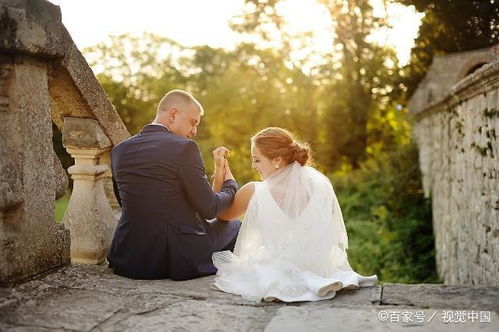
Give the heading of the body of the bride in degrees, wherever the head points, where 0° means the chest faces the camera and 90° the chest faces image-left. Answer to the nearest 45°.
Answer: approximately 180°

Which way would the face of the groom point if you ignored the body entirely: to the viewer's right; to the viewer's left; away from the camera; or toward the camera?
to the viewer's right

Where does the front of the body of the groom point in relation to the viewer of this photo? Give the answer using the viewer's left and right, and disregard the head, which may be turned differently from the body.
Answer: facing away from the viewer and to the right of the viewer

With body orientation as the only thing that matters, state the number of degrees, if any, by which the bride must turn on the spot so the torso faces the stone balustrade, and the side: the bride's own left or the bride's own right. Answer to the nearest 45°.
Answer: approximately 135° to the bride's own left

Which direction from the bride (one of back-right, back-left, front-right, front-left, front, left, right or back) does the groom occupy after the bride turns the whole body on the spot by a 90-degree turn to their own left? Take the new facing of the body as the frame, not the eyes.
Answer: front

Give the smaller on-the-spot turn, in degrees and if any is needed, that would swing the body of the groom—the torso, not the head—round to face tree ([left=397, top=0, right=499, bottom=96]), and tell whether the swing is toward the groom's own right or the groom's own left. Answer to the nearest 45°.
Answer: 0° — they already face it

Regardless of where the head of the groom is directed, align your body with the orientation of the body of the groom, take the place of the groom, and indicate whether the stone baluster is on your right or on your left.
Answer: on your left
